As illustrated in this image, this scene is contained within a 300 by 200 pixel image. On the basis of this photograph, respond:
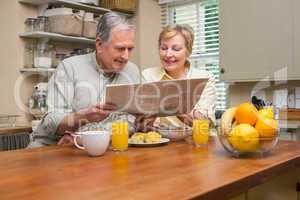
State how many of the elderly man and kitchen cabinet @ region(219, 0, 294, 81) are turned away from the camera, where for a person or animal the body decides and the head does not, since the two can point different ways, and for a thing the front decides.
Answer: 0

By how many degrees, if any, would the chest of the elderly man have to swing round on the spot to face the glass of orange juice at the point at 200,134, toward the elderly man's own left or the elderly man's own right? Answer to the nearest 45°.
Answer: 0° — they already face it

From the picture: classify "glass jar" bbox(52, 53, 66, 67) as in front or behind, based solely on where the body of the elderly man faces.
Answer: behind

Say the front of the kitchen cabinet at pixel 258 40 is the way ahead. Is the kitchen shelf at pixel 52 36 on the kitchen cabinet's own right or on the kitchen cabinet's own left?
on the kitchen cabinet's own right

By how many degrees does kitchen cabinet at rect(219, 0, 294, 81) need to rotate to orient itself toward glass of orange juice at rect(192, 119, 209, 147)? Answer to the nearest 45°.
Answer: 0° — it already faces it

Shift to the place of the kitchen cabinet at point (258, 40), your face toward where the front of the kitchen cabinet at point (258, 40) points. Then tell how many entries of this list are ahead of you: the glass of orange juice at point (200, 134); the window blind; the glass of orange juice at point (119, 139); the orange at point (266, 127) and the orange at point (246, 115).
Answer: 4

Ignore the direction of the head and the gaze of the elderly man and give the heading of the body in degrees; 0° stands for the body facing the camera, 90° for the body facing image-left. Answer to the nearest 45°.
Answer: approximately 315°

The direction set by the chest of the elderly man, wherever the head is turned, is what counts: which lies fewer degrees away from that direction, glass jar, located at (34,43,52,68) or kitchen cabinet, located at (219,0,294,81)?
the kitchen cabinet

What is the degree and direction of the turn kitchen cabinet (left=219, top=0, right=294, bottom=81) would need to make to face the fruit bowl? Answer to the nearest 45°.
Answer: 0° — it already faces it

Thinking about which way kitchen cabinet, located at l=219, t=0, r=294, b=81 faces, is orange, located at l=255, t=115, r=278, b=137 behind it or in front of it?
in front

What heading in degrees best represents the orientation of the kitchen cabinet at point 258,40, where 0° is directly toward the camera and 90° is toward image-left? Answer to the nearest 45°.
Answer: approximately 0°

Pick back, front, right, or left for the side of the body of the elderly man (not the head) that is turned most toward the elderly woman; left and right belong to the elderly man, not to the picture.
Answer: left

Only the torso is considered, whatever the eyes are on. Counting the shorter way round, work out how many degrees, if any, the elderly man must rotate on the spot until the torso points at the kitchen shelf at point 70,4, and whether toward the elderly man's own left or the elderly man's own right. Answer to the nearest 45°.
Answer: approximately 135° to the elderly man's own left

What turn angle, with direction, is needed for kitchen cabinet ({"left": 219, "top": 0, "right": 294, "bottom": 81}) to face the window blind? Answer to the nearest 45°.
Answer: approximately 135° to its right
